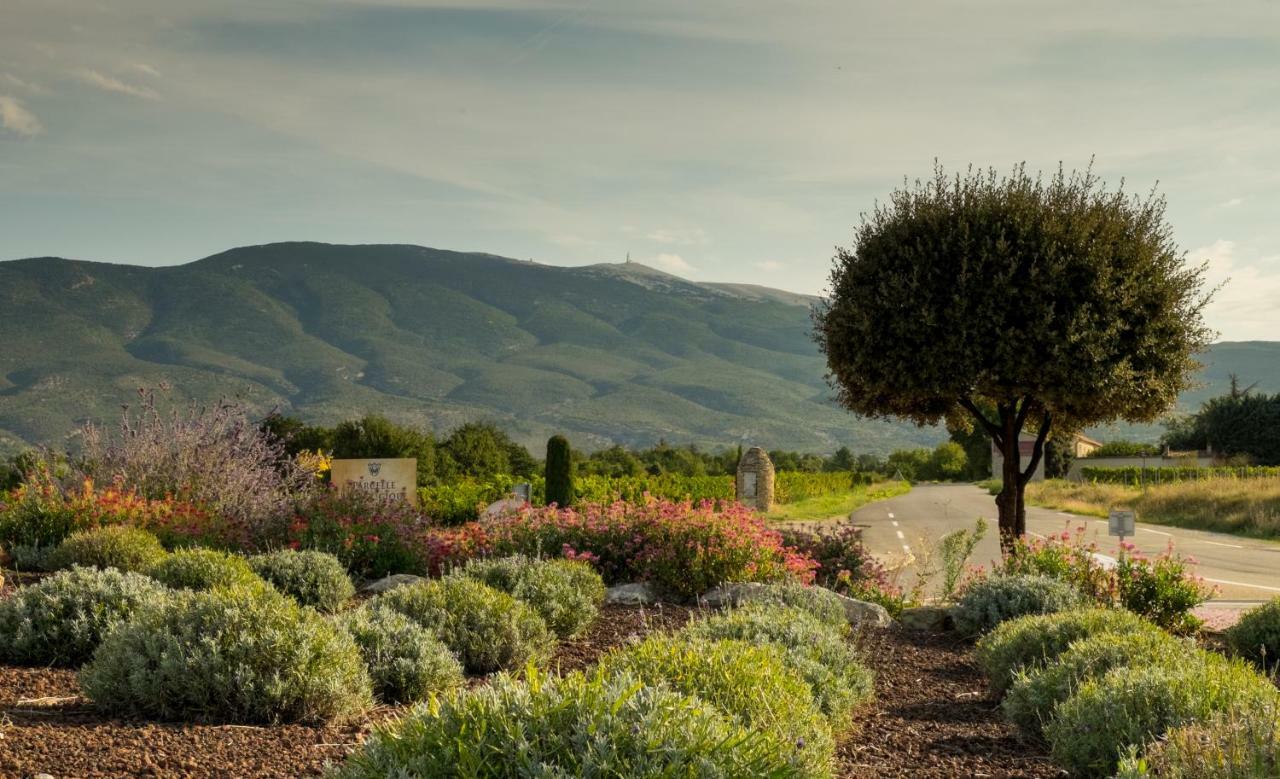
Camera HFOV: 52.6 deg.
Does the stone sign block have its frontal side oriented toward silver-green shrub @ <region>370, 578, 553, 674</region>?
yes

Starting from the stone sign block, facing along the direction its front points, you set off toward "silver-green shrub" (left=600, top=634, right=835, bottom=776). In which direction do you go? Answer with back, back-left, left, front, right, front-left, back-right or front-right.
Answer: front

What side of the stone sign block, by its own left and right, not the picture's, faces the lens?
front

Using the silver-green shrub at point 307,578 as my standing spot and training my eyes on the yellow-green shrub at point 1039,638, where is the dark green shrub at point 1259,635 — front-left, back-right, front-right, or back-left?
front-left

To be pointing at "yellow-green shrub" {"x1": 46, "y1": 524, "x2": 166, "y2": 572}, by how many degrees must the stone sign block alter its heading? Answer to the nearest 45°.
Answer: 0° — it already faces it

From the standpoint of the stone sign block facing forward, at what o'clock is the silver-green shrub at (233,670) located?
The silver-green shrub is roughly at 12 o'clock from the stone sign block.

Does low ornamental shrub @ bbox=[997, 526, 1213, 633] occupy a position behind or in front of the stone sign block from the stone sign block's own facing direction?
in front

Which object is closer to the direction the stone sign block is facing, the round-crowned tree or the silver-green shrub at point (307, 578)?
the silver-green shrub

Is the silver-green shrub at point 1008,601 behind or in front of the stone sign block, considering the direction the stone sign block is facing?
in front

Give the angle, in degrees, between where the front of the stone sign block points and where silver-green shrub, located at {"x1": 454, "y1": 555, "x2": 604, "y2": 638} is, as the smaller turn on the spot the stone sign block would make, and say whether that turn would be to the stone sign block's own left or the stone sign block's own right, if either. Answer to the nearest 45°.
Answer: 0° — it already faces it

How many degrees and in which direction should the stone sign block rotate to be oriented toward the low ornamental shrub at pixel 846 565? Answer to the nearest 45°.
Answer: approximately 45° to its left

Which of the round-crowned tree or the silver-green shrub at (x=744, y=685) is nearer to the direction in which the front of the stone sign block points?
the silver-green shrub

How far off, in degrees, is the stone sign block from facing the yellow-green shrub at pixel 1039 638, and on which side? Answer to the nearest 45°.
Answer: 0° — it already faces it

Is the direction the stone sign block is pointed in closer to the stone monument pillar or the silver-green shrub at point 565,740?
the silver-green shrub

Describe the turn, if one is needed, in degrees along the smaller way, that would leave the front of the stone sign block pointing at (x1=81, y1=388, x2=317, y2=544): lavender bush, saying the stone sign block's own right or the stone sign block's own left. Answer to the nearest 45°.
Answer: approximately 45° to the stone sign block's own right

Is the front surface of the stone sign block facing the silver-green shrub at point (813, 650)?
yes

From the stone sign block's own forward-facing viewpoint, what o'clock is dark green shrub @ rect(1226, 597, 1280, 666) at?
The dark green shrub is roughly at 11 o'clock from the stone sign block.

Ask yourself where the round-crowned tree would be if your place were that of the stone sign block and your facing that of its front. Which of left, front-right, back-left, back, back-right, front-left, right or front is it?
front-left
